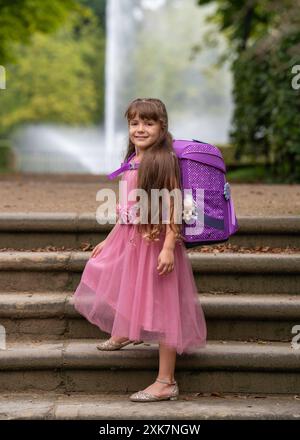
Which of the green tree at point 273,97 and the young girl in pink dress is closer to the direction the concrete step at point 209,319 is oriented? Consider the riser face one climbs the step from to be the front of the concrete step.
the young girl in pink dress

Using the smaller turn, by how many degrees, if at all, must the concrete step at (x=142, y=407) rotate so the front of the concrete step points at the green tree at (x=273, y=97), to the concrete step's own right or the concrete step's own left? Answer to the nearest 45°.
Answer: approximately 180°

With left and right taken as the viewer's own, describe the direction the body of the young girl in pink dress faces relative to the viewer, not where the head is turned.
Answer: facing to the left of the viewer

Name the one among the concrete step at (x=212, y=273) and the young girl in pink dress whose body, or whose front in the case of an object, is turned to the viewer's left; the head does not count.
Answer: the young girl in pink dress

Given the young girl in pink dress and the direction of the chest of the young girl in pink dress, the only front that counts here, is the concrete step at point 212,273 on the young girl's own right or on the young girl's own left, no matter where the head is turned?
on the young girl's own right
